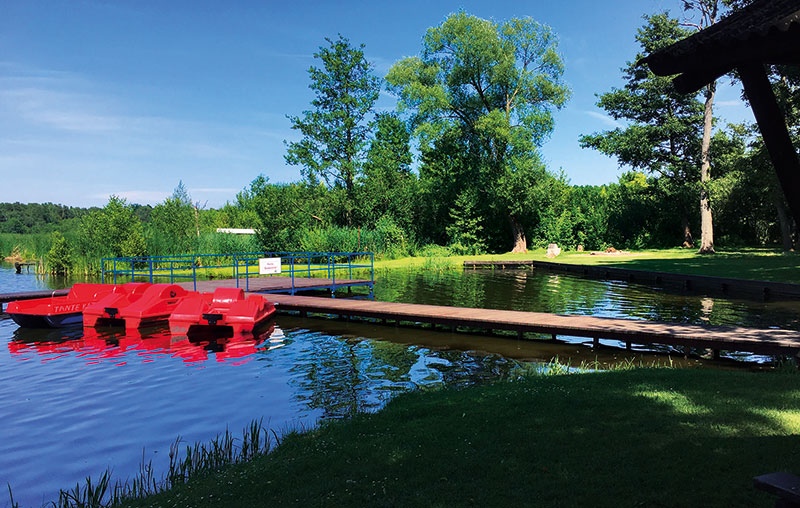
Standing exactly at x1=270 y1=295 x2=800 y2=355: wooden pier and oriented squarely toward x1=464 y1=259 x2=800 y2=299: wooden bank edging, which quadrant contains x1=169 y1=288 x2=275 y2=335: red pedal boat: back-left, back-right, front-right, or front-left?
back-left

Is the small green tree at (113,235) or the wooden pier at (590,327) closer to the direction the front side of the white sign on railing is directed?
the wooden pier

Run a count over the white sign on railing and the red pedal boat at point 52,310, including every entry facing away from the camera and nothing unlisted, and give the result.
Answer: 0

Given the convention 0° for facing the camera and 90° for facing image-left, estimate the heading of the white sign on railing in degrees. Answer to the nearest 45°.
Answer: approximately 0°

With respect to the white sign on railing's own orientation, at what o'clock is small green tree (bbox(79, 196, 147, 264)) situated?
The small green tree is roughly at 5 o'clock from the white sign on railing.

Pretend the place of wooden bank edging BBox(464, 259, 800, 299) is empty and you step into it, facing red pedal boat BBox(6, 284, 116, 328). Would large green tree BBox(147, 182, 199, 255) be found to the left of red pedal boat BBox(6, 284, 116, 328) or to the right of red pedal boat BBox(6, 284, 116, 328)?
right

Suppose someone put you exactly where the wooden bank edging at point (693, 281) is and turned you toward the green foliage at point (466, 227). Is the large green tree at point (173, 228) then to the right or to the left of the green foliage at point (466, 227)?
left

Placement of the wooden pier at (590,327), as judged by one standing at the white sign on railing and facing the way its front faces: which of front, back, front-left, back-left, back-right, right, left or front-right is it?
front-left
